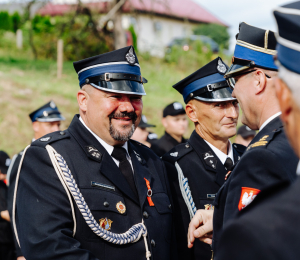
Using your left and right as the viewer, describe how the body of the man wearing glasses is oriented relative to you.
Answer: facing away from the viewer and to the left of the viewer

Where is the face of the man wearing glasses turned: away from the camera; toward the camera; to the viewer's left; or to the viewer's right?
to the viewer's left

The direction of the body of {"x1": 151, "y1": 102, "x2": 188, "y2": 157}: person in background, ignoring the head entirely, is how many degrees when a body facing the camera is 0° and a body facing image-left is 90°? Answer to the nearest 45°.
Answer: approximately 315°

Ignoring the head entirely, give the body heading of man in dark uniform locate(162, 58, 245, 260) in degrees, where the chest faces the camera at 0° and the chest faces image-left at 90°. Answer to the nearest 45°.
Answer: approximately 315°

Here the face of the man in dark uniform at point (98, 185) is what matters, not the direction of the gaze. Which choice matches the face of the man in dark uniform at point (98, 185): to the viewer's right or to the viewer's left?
to the viewer's right

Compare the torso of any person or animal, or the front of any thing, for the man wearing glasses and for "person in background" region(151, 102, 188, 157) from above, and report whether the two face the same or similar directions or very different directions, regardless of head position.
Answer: very different directions

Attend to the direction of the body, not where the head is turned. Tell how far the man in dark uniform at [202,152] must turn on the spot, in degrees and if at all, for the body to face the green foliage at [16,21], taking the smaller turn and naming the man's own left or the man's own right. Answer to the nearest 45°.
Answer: approximately 180°
